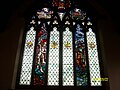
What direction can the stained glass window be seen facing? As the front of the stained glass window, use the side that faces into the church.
toward the camera
